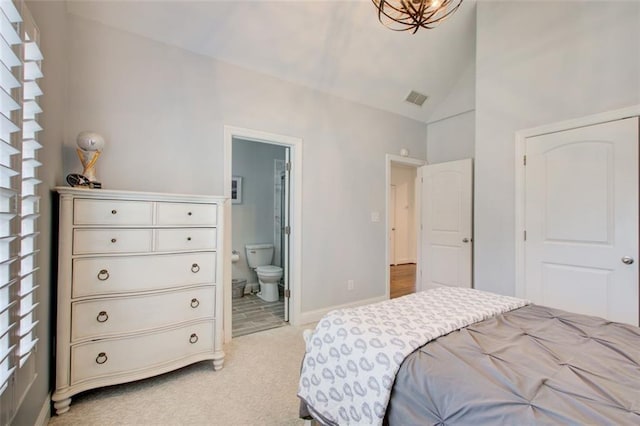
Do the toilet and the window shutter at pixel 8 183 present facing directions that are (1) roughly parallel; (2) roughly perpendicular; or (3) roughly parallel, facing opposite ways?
roughly perpendicular

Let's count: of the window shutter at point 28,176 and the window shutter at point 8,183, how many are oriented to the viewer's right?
2

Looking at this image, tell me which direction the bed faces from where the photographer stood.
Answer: facing away from the viewer and to the left of the viewer

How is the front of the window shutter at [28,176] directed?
to the viewer's right

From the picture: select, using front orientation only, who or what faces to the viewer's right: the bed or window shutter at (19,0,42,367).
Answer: the window shutter

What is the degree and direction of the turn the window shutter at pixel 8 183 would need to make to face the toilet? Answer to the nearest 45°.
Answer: approximately 45° to its left

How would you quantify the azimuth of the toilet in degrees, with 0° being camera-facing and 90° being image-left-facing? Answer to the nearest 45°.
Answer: approximately 315°

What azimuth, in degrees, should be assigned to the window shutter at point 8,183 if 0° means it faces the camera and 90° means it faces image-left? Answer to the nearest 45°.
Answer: approximately 270°
